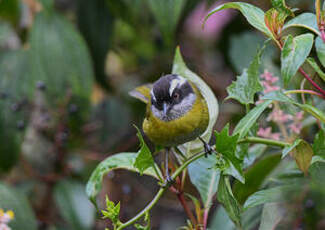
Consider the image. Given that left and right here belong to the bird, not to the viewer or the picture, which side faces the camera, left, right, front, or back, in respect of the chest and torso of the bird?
front

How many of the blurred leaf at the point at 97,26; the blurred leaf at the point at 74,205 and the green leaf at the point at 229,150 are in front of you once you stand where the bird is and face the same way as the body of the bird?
1

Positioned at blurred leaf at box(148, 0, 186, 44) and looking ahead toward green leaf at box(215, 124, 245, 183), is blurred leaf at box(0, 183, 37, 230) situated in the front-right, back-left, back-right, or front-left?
front-right

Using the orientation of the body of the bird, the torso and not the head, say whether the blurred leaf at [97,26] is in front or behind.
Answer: behind

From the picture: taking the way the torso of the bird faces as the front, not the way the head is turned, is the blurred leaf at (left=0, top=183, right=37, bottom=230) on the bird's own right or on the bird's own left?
on the bird's own right
